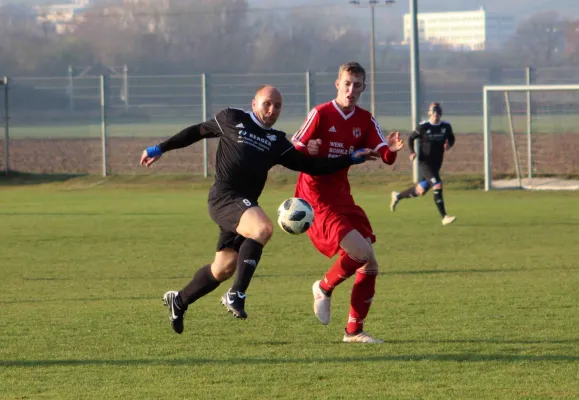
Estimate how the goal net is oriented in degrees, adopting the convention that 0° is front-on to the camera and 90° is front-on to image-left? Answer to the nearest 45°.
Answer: approximately 0°

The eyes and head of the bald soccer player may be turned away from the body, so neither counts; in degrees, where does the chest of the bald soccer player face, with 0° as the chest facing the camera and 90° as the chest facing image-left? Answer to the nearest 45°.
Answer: approximately 315°

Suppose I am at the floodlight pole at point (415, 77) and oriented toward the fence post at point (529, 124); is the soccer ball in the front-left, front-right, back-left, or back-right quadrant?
back-right
